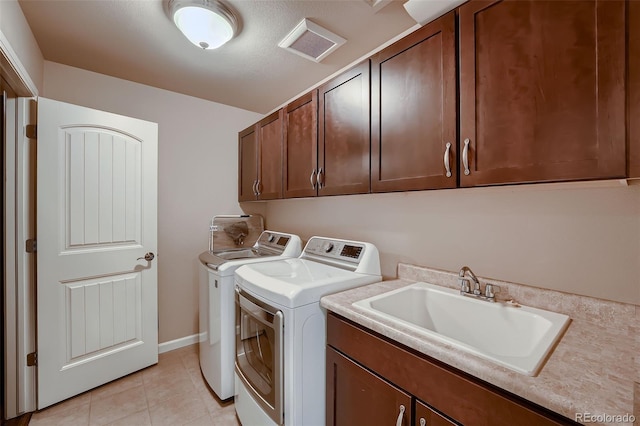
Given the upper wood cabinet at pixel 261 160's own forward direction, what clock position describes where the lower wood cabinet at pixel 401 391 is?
The lower wood cabinet is roughly at 10 o'clock from the upper wood cabinet.

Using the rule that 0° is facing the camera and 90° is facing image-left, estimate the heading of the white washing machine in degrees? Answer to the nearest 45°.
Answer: approximately 45°

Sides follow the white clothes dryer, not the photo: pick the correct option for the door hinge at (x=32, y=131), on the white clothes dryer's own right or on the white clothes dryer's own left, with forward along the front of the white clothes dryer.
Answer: on the white clothes dryer's own right

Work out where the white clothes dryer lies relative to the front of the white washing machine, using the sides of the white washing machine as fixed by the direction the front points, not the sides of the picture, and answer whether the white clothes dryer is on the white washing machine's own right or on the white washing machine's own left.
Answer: on the white washing machine's own left

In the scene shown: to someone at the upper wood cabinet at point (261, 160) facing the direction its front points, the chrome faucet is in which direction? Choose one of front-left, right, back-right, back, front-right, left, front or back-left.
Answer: left

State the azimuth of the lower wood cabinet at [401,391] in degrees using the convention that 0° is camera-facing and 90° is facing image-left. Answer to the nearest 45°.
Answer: approximately 45°

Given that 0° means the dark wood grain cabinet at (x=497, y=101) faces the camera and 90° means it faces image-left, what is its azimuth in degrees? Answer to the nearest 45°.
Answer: approximately 45°
